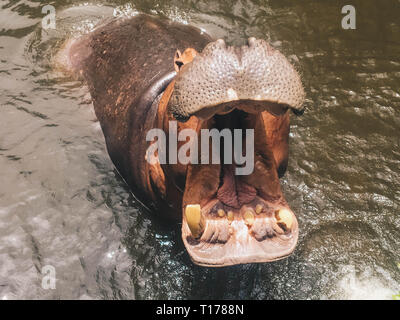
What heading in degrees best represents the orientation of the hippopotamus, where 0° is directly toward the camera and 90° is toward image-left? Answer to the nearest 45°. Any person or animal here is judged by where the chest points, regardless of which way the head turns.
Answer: approximately 315°
